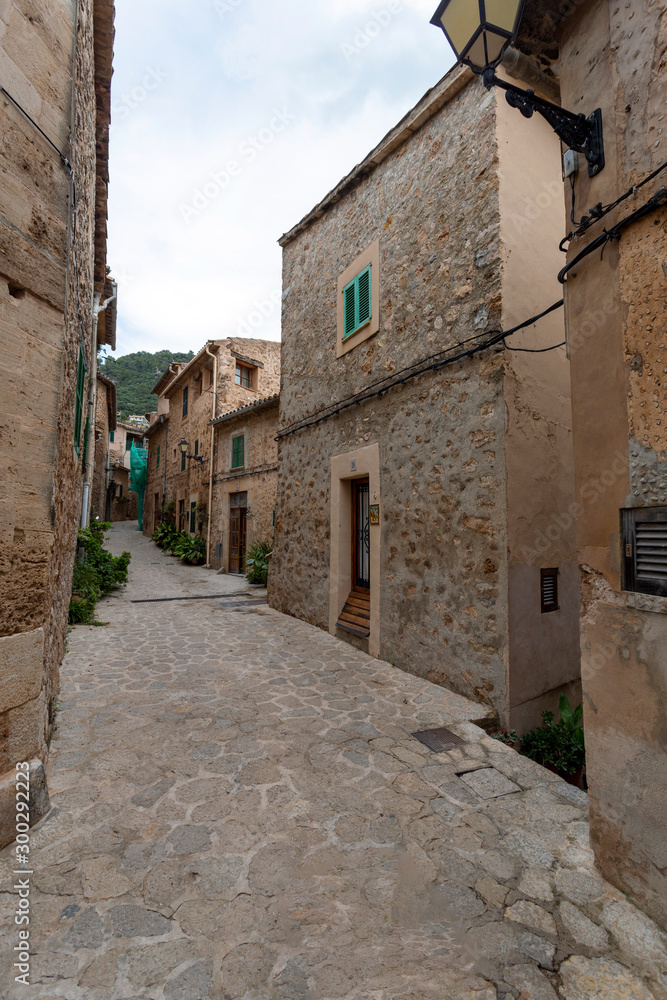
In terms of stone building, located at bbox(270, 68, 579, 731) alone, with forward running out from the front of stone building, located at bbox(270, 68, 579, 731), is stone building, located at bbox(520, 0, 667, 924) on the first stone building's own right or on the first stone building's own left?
on the first stone building's own left

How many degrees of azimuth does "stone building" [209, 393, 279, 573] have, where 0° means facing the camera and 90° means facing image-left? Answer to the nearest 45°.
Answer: approximately 45°

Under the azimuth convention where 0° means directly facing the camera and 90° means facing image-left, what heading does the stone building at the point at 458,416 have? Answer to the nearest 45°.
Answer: approximately 45°

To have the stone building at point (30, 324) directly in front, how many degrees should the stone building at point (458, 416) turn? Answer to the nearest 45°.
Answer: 0° — it already faces it

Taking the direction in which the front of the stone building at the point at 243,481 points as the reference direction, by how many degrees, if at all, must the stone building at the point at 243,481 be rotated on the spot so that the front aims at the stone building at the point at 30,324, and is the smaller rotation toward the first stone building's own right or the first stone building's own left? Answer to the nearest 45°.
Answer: approximately 45° to the first stone building's own left

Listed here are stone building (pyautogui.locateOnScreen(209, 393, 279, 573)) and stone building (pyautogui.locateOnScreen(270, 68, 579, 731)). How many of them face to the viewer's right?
0

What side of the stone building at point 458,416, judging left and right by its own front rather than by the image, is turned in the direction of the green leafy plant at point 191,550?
right

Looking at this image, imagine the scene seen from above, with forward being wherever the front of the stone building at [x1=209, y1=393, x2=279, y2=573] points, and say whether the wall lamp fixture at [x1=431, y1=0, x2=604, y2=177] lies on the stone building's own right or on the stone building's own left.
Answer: on the stone building's own left

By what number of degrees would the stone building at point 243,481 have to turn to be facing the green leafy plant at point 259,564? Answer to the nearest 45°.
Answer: approximately 45° to its left

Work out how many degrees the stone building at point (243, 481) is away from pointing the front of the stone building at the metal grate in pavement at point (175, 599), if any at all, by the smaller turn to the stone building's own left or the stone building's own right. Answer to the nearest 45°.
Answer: approximately 45° to the stone building's own left

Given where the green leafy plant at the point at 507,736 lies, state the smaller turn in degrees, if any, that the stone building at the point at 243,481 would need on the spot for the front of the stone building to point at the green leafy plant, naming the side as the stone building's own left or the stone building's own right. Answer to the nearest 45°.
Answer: approximately 45° to the stone building's own left

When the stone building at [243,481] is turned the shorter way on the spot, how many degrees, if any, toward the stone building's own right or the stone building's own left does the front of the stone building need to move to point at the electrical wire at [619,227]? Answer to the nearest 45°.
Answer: approximately 45° to the stone building's own left
